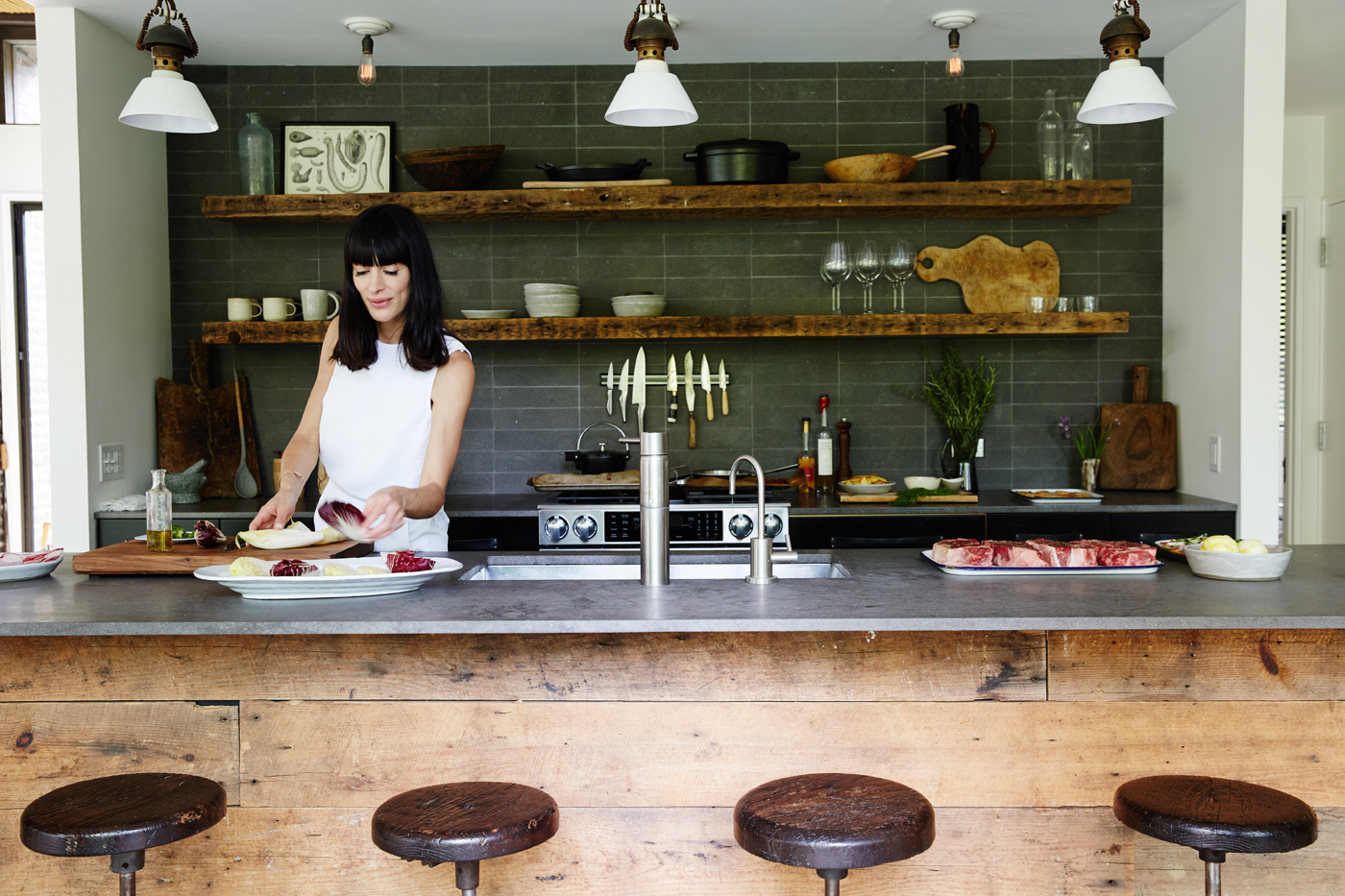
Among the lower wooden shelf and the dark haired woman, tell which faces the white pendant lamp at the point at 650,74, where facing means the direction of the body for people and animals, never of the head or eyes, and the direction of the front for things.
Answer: the lower wooden shelf

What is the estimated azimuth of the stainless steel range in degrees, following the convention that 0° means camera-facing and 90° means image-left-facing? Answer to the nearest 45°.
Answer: approximately 0°

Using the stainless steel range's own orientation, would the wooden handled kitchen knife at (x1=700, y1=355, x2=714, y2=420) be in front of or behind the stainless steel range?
behind

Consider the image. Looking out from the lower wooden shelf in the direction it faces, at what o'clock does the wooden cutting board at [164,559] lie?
The wooden cutting board is roughly at 1 o'clock from the lower wooden shelf.

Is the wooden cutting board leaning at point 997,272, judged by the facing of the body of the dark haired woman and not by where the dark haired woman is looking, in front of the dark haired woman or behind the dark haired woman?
behind

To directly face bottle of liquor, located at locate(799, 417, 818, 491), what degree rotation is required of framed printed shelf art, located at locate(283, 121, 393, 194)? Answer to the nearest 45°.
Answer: approximately 90° to its left
